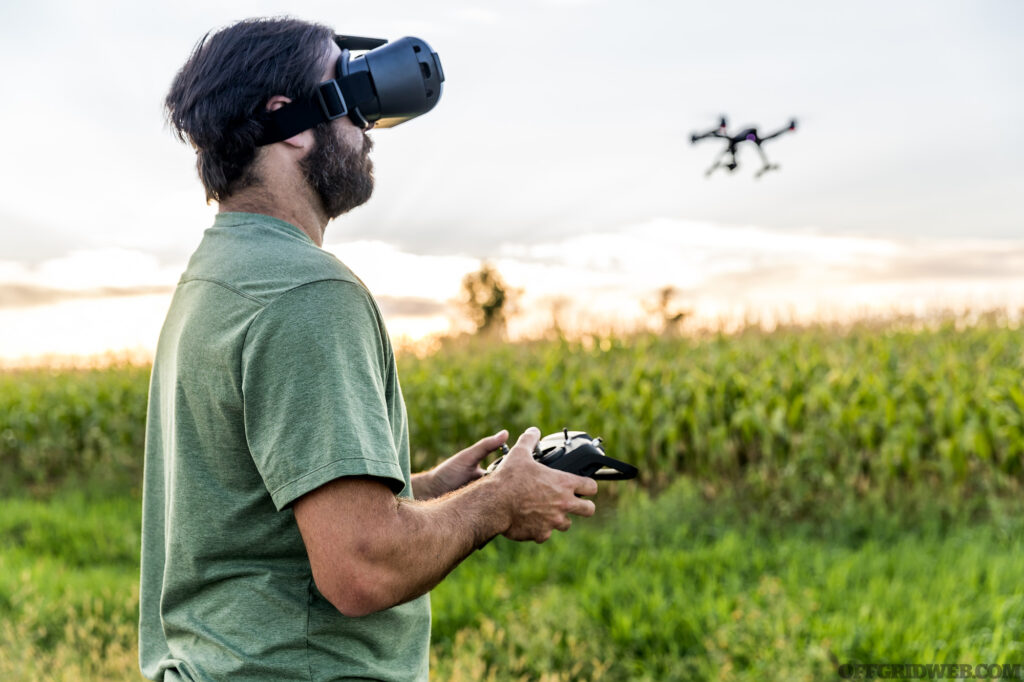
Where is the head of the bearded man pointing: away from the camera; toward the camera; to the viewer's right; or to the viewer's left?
to the viewer's right

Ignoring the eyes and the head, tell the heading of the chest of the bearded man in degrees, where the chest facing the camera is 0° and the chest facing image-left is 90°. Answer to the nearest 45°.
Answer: approximately 225°
